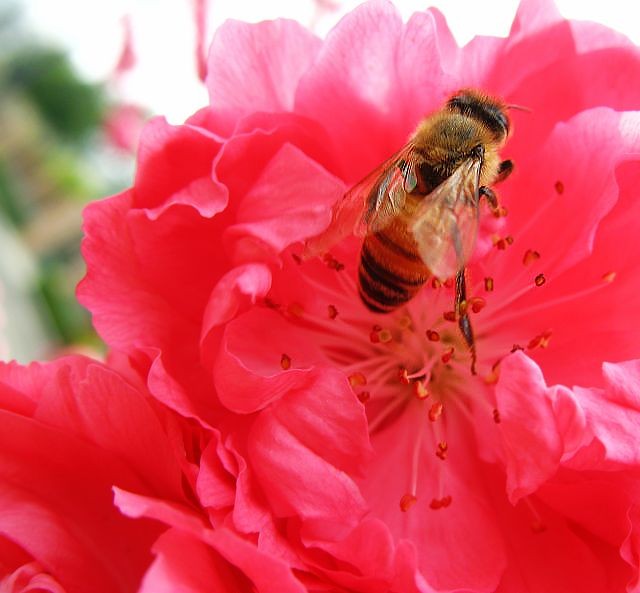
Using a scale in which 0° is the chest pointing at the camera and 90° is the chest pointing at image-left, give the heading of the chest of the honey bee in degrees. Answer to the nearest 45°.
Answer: approximately 225°
